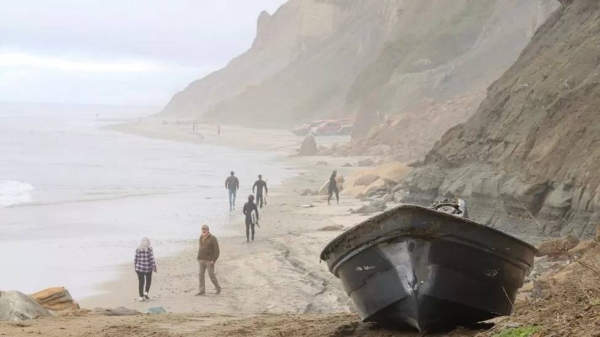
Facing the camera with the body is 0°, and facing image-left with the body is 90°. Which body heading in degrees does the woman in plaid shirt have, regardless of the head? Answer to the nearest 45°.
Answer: approximately 180°

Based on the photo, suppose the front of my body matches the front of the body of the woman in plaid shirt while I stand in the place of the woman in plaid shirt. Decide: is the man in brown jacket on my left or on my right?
on my right

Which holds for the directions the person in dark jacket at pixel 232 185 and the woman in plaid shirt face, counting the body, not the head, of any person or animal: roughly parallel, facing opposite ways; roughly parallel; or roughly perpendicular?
roughly parallel

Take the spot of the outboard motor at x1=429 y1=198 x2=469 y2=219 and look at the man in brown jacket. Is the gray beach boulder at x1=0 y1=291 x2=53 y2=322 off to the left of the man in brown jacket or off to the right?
left
